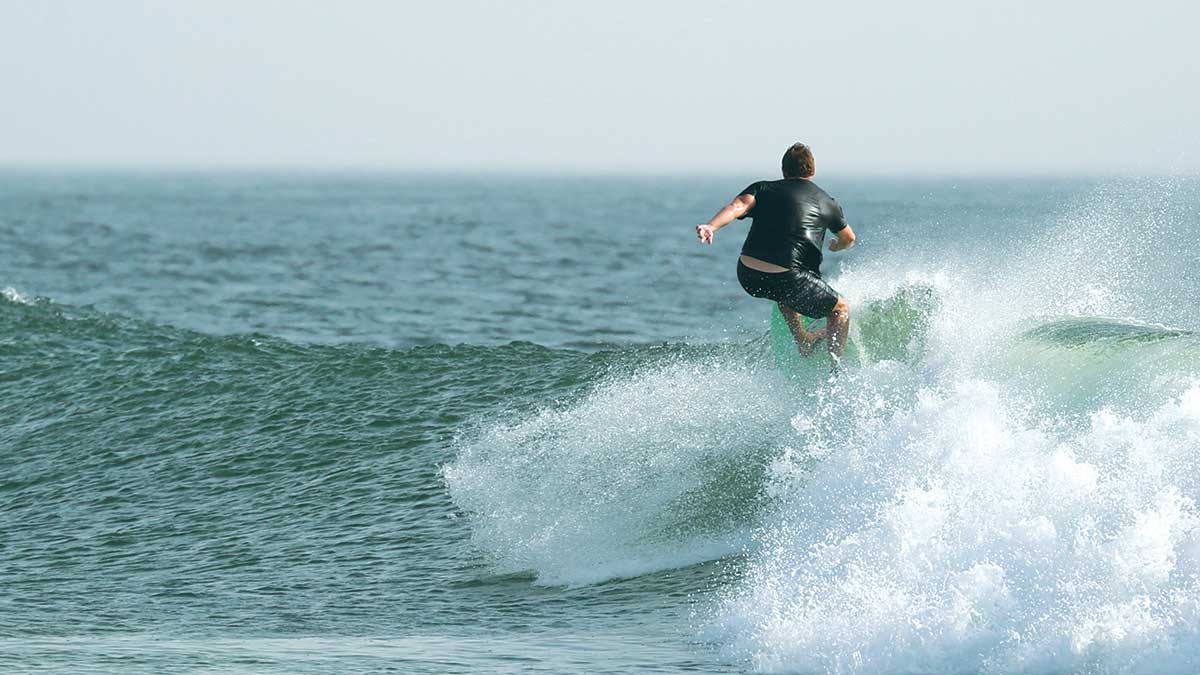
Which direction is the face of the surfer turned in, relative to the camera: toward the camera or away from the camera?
away from the camera

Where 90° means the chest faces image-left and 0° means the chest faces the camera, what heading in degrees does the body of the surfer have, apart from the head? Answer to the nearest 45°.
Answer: approximately 225°
